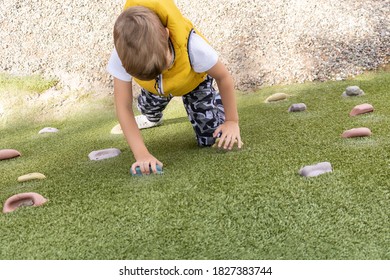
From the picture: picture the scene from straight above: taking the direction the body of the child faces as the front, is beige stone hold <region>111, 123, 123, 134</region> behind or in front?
behind

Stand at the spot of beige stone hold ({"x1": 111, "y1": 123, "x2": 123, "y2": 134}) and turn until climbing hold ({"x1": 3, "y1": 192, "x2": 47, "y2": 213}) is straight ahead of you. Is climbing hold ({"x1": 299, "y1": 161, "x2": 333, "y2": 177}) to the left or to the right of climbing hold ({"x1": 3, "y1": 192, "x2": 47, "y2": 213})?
left
